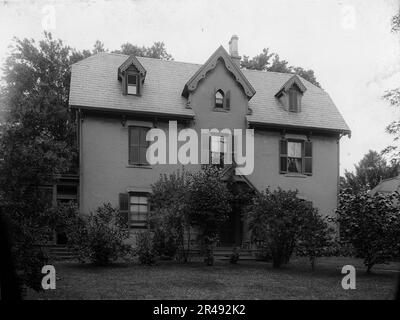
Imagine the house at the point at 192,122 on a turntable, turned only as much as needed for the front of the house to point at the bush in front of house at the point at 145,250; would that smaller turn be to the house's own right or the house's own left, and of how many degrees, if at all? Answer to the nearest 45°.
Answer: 0° — it already faces it

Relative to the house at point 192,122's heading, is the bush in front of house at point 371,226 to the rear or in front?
in front

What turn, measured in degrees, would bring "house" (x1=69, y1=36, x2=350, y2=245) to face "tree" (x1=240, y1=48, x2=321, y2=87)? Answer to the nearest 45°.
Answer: approximately 180°

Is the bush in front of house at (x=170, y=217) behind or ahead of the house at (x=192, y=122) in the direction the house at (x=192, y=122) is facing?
ahead

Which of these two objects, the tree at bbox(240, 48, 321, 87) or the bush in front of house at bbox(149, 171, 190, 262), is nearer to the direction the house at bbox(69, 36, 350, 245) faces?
the bush in front of house

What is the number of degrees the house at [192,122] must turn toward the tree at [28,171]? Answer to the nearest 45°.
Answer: approximately 90° to its right

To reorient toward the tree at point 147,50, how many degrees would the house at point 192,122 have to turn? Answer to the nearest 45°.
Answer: approximately 180°

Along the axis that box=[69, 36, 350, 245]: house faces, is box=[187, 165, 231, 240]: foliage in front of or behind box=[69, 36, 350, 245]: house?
in front

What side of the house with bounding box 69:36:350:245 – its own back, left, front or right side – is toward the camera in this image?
front

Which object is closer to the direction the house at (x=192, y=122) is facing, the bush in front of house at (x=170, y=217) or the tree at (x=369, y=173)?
the bush in front of house
